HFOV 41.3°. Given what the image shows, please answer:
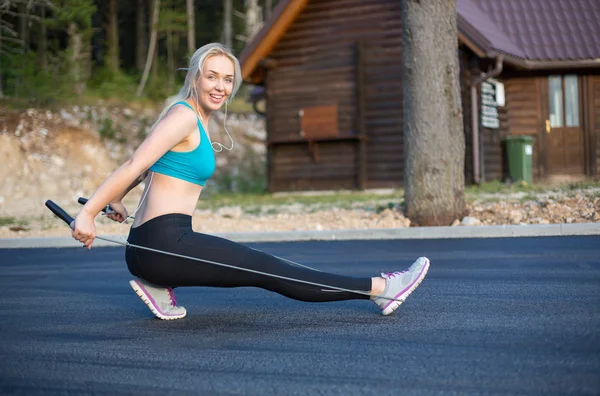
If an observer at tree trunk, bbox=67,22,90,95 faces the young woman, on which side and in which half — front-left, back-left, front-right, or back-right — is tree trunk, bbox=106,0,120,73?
back-left

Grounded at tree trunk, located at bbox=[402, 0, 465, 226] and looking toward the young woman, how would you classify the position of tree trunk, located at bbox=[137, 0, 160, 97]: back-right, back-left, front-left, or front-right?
back-right

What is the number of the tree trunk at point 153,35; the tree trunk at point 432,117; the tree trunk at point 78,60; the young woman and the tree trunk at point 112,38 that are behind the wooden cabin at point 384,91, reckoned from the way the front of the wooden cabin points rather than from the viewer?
3

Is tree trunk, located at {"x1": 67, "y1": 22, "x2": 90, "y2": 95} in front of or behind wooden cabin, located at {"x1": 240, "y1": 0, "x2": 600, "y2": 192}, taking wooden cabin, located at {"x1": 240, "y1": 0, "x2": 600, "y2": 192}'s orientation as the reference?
behind

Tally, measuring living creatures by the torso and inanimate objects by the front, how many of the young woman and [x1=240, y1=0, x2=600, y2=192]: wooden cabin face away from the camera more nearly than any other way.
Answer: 0

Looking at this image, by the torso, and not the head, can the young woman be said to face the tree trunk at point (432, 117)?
no

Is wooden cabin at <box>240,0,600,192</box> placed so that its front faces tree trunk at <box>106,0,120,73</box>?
no
